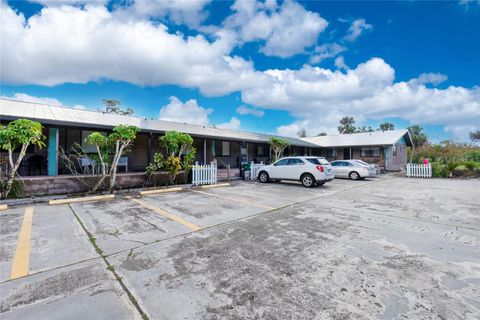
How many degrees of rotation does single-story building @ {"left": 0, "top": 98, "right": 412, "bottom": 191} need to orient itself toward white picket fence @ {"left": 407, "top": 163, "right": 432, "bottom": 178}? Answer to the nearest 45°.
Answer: approximately 45° to its left

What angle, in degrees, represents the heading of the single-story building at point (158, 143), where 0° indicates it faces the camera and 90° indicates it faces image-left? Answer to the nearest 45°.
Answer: approximately 315°

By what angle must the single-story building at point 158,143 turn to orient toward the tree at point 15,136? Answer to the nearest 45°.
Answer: approximately 45° to its right
